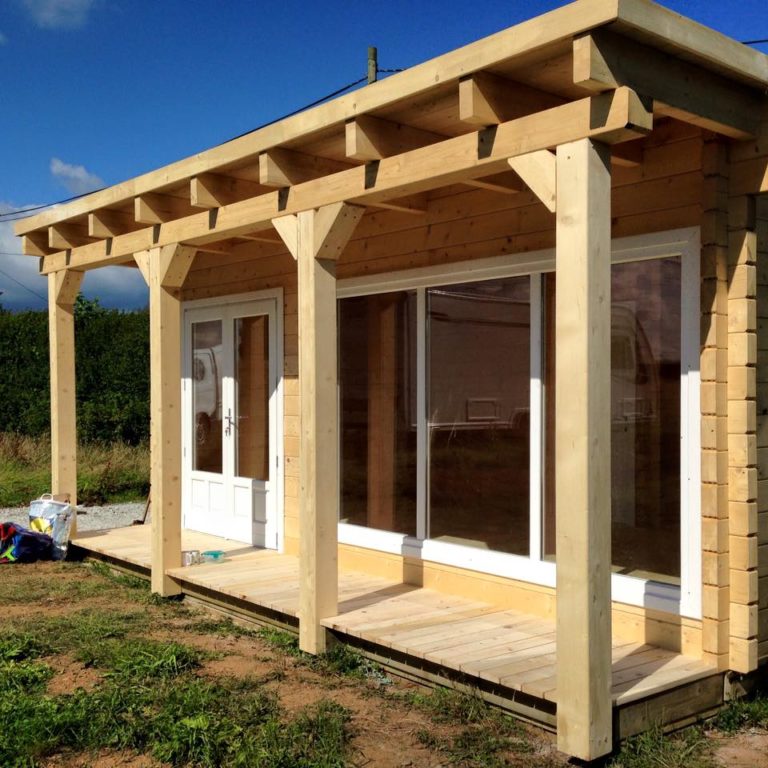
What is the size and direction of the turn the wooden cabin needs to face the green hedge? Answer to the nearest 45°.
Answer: approximately 90° to its right

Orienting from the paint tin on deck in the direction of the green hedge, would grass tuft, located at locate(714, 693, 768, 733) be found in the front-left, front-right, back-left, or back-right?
back-right

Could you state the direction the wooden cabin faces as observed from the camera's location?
facing the viewer and to the left of the viewer
